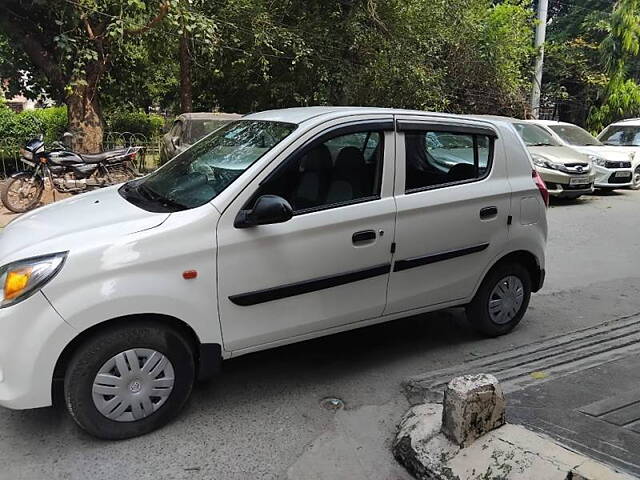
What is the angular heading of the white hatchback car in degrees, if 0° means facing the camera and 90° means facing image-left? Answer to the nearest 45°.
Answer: approximately 45°

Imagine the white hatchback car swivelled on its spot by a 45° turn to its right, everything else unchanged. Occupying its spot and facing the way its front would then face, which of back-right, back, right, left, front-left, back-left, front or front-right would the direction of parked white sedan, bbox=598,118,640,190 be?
back-right

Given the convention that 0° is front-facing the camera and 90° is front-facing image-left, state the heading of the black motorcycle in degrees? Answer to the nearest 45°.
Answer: approximately 45°

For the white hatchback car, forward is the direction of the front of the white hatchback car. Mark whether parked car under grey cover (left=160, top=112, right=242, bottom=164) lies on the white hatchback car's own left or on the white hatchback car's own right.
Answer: on the white hatchback car's own right
